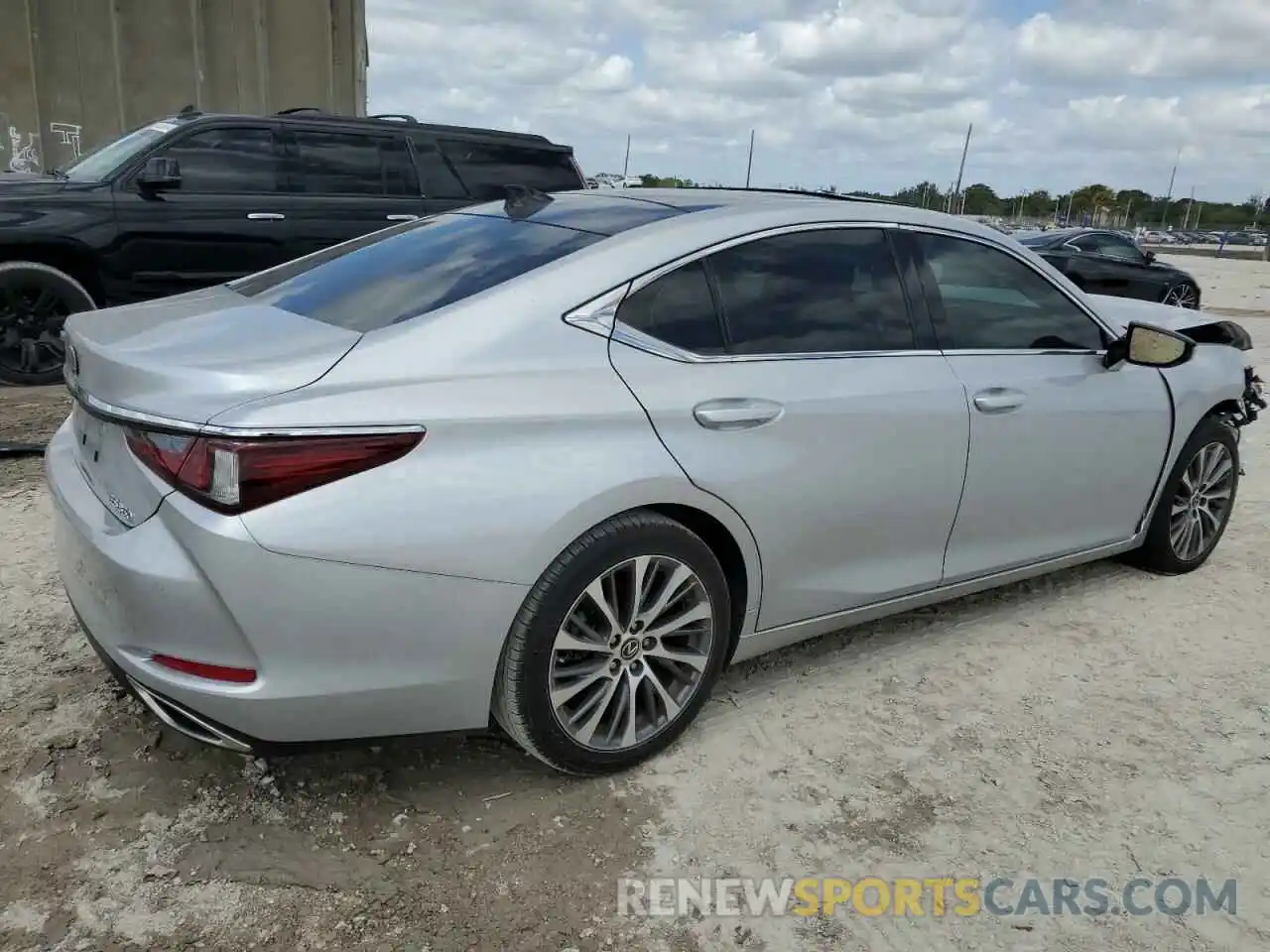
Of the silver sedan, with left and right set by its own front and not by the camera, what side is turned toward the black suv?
left

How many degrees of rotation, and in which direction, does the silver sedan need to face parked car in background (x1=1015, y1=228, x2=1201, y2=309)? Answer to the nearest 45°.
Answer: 0° — it already faces it

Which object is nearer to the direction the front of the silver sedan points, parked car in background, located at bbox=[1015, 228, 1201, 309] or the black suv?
the parked car in background

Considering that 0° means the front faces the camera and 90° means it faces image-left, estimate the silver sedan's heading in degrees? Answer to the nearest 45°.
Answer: approximately 225°
